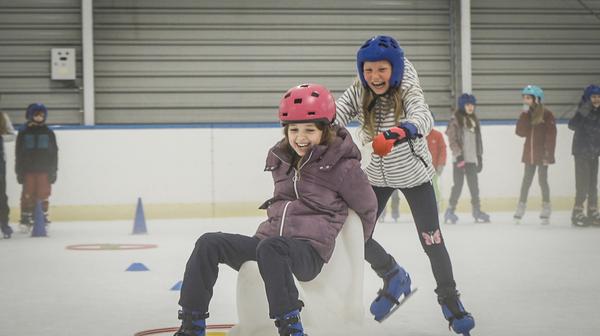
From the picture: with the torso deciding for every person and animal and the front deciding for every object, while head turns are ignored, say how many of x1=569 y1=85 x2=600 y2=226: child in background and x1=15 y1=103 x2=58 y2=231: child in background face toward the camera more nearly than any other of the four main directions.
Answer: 2

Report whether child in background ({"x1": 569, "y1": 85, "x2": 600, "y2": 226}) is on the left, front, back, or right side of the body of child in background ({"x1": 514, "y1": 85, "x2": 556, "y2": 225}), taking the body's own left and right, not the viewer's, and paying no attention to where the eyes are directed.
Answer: left

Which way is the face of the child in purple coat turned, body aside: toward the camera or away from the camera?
toward the camera

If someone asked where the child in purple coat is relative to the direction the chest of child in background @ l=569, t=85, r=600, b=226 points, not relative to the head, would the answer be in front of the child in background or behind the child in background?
in front

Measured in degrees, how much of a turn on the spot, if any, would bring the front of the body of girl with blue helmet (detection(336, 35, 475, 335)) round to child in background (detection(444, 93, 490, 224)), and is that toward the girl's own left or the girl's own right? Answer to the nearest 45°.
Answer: approximately 135° to the girl's own right

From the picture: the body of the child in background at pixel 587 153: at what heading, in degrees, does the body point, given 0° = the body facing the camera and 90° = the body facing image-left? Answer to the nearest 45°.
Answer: approximately 0°

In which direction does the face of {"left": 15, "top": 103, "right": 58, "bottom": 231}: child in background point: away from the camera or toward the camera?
toward the camera

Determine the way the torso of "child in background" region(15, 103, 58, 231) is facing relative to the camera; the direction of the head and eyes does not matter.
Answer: toward the camera

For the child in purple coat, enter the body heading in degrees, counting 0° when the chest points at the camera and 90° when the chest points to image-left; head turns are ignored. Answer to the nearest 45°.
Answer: approximately 45°

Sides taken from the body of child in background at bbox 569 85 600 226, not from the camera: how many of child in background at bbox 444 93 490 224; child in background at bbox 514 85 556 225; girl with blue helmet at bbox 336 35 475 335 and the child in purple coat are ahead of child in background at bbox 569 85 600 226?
2

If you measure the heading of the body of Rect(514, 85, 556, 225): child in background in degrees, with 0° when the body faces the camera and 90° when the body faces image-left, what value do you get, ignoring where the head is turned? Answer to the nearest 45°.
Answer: approximately 45°
